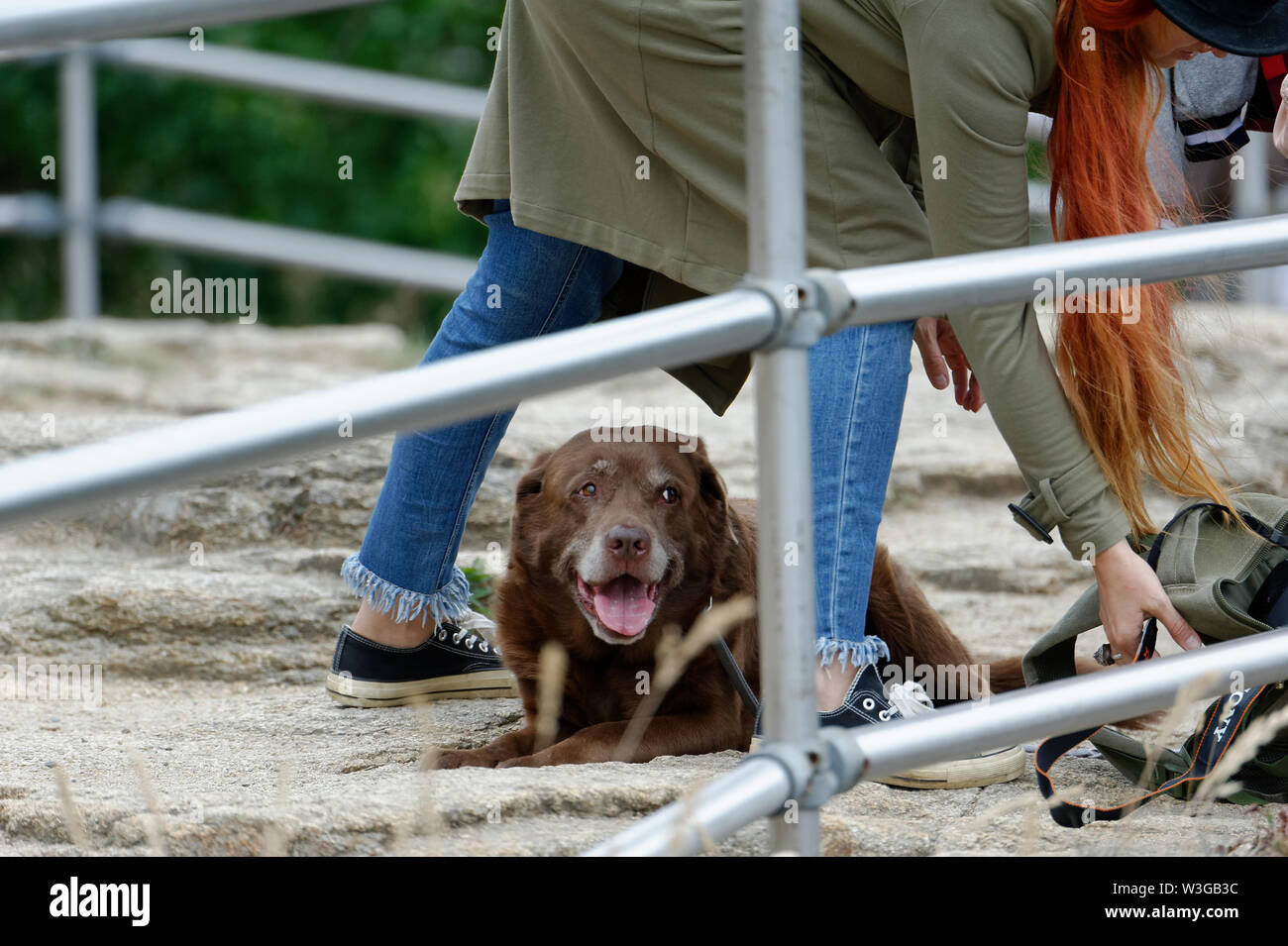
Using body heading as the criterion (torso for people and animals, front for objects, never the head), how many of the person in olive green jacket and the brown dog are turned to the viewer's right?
1

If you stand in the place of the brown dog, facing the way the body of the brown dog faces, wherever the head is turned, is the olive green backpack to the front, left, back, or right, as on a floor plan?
left

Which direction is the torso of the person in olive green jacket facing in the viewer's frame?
to the viewer's right

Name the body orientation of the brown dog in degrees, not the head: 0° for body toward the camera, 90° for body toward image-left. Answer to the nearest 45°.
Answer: approximately 45°

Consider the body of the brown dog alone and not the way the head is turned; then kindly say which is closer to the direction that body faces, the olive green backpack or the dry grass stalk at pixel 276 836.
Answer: the dry grass stalk

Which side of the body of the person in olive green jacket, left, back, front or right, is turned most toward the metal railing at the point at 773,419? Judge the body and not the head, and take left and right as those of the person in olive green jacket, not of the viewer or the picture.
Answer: right

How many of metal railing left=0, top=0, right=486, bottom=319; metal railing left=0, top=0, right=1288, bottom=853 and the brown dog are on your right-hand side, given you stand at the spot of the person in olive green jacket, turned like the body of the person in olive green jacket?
1

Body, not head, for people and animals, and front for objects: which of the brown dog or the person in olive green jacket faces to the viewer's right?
the person in olive green jacket
